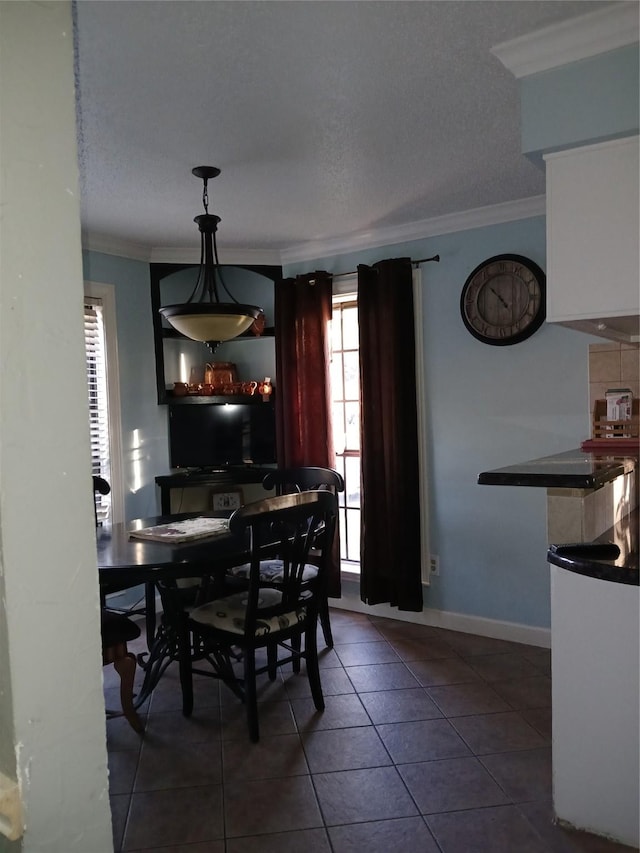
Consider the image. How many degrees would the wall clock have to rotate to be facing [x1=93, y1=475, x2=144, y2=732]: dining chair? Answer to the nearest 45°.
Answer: approximately 45° to its right

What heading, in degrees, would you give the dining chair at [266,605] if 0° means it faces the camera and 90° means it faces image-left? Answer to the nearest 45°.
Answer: approximately 135°

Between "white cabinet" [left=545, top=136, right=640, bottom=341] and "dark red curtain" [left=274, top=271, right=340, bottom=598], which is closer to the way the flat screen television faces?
the white cabinet

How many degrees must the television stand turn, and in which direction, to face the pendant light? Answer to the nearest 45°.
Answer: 0° — it already faces it

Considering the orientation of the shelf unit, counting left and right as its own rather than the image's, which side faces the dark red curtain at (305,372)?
left

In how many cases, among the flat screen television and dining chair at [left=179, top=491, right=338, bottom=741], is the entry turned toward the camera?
1

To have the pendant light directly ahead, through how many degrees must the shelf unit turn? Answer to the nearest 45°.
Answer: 0° — it already faces it

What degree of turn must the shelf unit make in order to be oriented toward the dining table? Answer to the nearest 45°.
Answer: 0° — it already faces it

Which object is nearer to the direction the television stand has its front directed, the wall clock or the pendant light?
the pendant light

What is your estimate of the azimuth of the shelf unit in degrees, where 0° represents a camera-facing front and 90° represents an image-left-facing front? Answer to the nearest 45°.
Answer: approximately 0°
